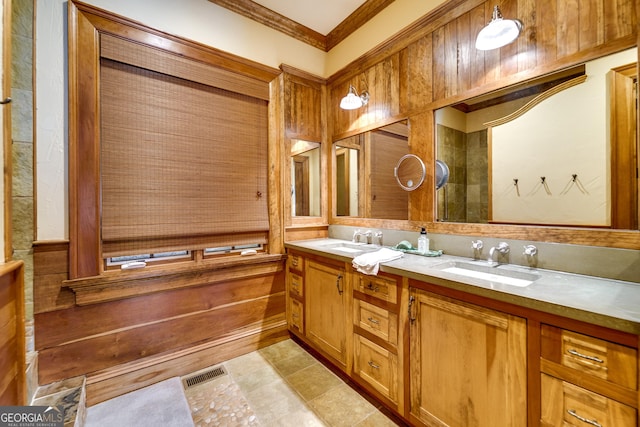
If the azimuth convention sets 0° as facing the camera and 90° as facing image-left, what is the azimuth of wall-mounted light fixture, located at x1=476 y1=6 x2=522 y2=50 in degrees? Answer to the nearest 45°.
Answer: approximately 45°

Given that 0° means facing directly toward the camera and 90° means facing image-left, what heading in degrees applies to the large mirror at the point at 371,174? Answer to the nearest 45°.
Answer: approximately 45°

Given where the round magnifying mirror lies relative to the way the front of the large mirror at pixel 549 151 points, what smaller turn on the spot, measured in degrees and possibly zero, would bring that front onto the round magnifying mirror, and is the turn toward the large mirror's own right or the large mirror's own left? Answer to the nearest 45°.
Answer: approximately 45° to the large mirror's own right

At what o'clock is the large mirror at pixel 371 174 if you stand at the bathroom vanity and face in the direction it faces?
The large mirror is roughly at 3 o'clock from the bathroom vanity.
